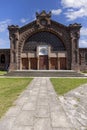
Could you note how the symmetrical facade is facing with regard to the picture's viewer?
facing the viewer
